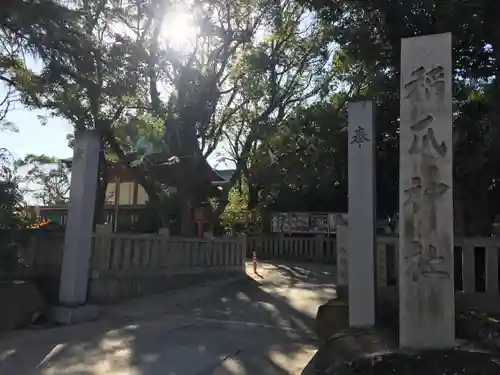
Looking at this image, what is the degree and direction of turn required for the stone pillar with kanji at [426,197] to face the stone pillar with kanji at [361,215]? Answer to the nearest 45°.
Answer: approximately 135° to its right

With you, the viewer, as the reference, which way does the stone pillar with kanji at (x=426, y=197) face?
facing the viewer

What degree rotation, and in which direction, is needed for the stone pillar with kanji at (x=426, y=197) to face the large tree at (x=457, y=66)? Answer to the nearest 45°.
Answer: approximately 180°

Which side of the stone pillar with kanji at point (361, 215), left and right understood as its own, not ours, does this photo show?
front

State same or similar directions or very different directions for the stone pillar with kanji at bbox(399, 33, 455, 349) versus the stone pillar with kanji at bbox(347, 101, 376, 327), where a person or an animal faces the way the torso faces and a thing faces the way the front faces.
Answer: same or similar directions

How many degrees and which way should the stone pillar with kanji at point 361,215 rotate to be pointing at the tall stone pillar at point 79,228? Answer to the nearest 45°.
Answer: approximately 90° to its right

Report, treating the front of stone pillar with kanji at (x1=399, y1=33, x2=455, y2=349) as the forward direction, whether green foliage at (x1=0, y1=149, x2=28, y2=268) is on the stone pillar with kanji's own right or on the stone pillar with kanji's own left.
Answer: on the stone pillar with kanji's own right

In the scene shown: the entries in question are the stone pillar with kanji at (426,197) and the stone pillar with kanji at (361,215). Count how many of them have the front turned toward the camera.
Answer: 2

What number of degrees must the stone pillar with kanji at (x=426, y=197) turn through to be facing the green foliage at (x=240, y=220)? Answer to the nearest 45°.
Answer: approximately 135° to its right

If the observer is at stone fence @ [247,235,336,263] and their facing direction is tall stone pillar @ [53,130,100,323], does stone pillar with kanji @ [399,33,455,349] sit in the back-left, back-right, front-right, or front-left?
front-left

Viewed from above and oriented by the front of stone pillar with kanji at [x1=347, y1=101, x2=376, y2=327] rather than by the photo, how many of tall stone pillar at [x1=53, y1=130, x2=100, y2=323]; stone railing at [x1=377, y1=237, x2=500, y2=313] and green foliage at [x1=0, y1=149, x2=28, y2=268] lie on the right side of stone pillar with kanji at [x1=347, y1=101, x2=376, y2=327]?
2

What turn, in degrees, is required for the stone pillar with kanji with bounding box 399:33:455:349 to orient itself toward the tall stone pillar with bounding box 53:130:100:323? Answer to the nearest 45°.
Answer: approximately 90° to its right
